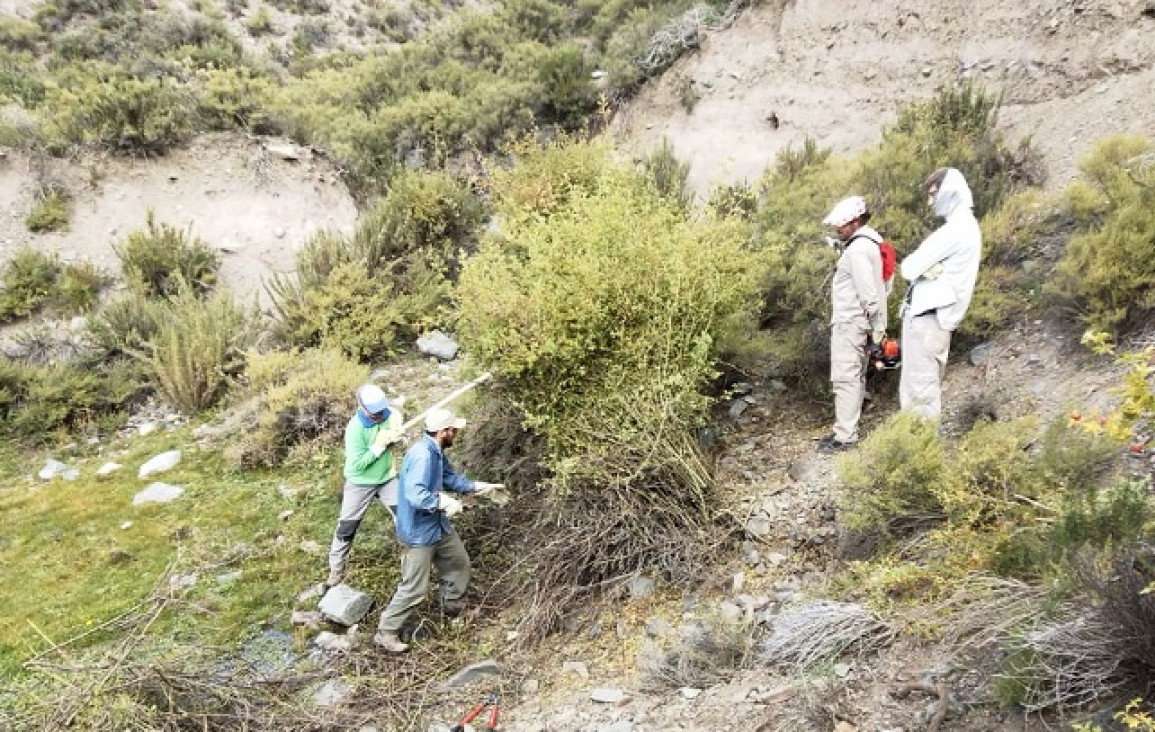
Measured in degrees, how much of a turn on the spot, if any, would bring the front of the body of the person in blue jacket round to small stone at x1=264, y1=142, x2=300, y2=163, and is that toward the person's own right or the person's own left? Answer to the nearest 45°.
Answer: approximately 90° to the person's own left

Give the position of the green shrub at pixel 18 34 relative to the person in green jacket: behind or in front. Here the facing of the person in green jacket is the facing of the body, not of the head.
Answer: behind

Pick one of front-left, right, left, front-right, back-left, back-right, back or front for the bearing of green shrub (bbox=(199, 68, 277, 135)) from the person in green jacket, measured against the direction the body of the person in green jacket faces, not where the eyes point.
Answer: back-left

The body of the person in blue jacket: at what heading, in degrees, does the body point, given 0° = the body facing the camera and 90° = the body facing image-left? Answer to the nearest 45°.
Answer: approximately 270°

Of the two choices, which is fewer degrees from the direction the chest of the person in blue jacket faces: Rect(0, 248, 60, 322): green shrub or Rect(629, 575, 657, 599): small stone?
the small stone

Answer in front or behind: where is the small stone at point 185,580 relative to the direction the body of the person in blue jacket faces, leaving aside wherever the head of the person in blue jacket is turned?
behind

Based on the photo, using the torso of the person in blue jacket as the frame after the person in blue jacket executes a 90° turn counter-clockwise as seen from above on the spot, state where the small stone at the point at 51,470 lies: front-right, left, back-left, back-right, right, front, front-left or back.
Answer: front-left

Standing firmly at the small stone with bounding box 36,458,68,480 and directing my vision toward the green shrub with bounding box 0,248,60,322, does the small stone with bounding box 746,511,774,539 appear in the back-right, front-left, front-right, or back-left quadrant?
back-right

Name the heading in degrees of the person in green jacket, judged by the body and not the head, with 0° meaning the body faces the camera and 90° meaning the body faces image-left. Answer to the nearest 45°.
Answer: approximately 315°
